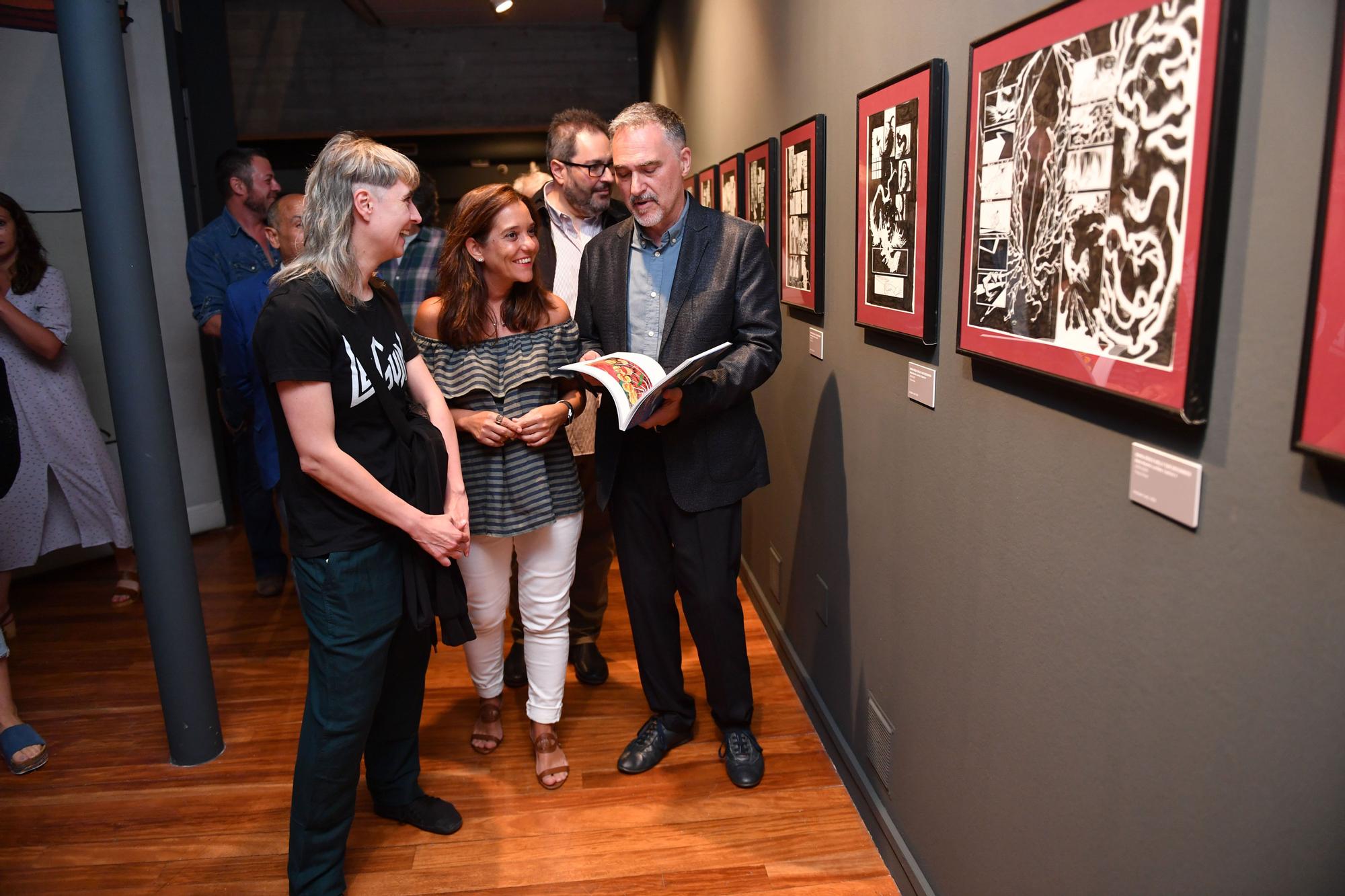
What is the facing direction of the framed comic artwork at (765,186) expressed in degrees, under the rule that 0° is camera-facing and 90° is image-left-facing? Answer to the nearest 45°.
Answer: approximately 90°

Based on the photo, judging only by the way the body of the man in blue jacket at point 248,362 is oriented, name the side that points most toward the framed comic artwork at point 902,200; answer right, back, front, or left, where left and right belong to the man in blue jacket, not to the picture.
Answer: front

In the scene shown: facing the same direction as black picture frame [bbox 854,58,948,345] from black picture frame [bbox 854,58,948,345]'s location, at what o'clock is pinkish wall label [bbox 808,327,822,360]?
The pinkish wall label is roughly at 4 o'clock from the black picture frame.

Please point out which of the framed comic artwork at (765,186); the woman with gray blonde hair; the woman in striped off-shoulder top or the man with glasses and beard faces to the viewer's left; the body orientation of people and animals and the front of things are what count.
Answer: the framed comic artwork

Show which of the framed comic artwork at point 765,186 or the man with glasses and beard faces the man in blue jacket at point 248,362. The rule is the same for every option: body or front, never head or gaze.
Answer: the framed comic artwork

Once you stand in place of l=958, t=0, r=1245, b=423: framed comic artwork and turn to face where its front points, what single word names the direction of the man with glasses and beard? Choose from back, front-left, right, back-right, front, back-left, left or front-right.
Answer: right

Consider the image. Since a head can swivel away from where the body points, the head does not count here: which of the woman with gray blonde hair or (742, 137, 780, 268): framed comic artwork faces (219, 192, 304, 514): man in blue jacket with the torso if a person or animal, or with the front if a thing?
the framed comic artwork

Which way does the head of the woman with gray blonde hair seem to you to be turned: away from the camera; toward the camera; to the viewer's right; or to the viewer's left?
to the viewer's right

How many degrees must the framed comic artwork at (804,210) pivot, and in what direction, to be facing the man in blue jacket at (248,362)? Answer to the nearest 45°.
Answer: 0° — it already faces them

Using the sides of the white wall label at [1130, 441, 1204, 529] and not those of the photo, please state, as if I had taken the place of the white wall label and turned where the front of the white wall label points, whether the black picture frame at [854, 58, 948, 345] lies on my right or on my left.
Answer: on my right

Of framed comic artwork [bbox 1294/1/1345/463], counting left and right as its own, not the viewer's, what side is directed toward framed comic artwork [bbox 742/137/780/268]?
right

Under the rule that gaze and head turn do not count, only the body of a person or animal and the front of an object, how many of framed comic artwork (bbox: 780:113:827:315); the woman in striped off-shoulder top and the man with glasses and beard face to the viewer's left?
1

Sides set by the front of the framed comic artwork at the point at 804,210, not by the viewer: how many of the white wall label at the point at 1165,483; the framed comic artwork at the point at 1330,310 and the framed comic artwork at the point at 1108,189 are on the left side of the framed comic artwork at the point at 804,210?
3

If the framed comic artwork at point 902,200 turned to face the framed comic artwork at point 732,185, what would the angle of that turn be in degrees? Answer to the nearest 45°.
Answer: approximately 135° to its right

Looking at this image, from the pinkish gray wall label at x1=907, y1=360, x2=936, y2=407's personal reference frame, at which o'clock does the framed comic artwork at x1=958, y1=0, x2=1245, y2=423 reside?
The framed comic artwork is roughly at 10 o'clock from the pinkish gray wall label.

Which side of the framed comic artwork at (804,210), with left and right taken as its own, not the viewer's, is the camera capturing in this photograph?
left
